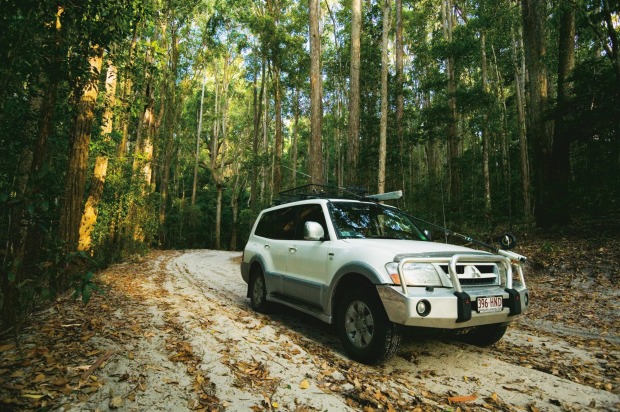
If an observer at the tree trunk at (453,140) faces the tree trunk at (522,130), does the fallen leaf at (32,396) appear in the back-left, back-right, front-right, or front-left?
back-right

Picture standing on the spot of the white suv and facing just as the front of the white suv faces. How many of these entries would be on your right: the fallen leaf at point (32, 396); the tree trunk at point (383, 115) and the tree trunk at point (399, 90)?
1

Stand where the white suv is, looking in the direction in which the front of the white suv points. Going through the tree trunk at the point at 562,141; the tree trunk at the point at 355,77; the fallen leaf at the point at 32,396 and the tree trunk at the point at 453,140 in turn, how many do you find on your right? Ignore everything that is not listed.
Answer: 1

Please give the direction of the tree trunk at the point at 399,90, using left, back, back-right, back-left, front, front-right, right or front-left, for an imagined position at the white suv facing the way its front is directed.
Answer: back-left

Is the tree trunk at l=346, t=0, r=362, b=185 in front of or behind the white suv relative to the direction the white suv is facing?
behind

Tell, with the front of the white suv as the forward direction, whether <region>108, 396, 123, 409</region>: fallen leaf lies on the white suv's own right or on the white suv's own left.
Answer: on the white suv's own right

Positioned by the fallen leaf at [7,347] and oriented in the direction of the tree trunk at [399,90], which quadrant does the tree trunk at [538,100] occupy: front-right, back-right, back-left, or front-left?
front-right

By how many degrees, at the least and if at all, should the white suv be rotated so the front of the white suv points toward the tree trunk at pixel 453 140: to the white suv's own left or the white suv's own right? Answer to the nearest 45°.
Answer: approximately 135° to the white suv's own left

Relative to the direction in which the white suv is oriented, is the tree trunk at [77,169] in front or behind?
behind

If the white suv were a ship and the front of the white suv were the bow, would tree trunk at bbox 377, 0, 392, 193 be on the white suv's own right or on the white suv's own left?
on the white suv's own left

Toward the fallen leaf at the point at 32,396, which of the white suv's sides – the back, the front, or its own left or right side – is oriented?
right

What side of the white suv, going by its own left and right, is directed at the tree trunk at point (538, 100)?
left

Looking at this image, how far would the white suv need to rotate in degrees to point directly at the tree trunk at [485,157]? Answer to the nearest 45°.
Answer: approximately 135° to its left

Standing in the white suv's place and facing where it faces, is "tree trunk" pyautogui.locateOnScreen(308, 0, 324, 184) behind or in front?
behind

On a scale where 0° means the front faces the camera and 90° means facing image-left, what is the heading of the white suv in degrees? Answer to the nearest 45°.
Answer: approximately 315°

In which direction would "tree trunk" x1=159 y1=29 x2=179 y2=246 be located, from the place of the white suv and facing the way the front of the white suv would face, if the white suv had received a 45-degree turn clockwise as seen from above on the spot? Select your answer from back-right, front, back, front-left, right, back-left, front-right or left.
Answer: back-right
